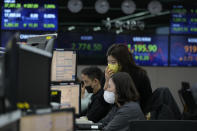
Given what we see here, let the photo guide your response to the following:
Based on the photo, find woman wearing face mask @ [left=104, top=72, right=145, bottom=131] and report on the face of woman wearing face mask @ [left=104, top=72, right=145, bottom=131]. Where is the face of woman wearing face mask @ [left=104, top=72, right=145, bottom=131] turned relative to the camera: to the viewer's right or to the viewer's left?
to the viewer's left

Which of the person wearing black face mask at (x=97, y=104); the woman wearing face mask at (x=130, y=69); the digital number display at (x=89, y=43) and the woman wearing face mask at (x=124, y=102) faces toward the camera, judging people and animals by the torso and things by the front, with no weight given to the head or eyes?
the digital number display

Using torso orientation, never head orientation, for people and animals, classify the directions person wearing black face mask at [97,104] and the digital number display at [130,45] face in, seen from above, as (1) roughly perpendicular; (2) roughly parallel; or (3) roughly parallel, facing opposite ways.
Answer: roughly perpendicular

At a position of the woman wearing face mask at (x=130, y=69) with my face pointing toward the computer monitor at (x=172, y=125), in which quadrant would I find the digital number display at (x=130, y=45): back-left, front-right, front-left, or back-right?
back-left

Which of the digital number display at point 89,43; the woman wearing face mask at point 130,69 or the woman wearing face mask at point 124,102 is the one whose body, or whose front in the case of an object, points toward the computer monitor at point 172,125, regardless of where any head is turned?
the digital number display

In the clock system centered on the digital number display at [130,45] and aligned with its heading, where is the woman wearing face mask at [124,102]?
The woman wearing face mask is roughly at 12 o'clock from the digital number display.

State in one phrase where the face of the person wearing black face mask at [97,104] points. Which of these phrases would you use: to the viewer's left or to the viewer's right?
to the viewer's left

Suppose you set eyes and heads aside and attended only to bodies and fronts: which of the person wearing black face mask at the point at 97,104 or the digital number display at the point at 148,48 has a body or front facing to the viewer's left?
the person wearing black face mask

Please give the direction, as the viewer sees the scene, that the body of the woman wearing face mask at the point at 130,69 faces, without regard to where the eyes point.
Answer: to the viewer's left

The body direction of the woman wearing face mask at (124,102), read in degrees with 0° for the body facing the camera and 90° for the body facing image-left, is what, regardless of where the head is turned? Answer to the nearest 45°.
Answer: approximately 90°

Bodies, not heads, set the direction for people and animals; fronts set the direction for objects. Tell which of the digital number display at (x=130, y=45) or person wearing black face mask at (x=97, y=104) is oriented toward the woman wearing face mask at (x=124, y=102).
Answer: the digital number display

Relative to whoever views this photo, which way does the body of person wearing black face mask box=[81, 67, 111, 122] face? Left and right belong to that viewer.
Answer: facing to the left of the viewer
